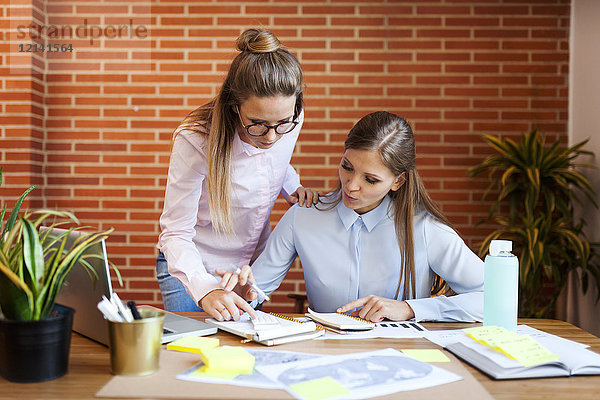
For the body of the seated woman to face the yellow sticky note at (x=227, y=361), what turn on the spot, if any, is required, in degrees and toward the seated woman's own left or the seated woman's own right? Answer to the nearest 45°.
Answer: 0° — they already face it

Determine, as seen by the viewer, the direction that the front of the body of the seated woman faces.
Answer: toward the camera

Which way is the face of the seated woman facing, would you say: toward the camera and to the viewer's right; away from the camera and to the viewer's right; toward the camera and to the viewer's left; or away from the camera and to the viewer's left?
toward the camera and to the viewer's left

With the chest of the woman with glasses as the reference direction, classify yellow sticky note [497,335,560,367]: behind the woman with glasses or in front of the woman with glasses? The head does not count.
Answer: in front

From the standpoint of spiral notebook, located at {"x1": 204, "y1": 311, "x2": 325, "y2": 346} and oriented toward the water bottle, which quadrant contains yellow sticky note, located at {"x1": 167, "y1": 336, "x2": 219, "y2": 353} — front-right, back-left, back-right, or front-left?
back-right

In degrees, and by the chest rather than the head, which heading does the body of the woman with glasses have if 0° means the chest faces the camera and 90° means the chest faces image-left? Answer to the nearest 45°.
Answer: approximately 315°

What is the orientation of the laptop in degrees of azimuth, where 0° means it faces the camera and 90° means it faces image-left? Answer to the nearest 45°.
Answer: approximately 225°
